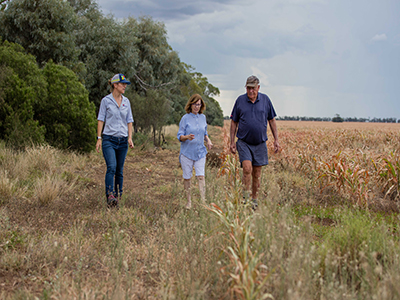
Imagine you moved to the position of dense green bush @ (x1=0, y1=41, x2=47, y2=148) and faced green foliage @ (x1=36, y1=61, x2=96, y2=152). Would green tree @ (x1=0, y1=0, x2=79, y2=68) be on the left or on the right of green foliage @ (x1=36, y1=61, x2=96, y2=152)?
left

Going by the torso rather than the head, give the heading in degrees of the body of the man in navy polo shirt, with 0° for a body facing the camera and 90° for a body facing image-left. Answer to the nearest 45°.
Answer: approximately 0°

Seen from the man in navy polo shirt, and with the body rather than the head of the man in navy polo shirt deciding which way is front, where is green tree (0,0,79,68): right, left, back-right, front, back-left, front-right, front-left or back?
back-right

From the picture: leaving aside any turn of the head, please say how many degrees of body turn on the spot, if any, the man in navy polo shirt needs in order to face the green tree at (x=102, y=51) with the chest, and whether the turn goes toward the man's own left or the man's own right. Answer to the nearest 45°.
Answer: approximately 135° to the man's own right

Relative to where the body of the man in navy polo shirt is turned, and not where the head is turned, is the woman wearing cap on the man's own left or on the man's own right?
on the man's own right
